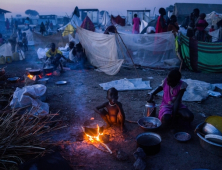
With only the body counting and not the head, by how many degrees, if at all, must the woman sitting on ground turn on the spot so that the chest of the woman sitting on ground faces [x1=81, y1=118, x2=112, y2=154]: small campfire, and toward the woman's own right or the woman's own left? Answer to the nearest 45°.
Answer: approximately 45° to the woman's own right

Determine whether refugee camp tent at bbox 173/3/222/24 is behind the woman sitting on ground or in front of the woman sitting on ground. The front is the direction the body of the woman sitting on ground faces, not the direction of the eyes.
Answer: behind

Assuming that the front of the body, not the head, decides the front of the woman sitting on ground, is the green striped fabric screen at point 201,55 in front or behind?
behind

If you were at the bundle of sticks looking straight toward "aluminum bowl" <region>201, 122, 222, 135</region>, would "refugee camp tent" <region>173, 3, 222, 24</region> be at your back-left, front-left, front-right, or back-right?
front-left
